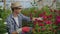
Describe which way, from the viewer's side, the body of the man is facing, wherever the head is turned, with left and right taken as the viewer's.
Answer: facing the viewer and to the right of the viewer
